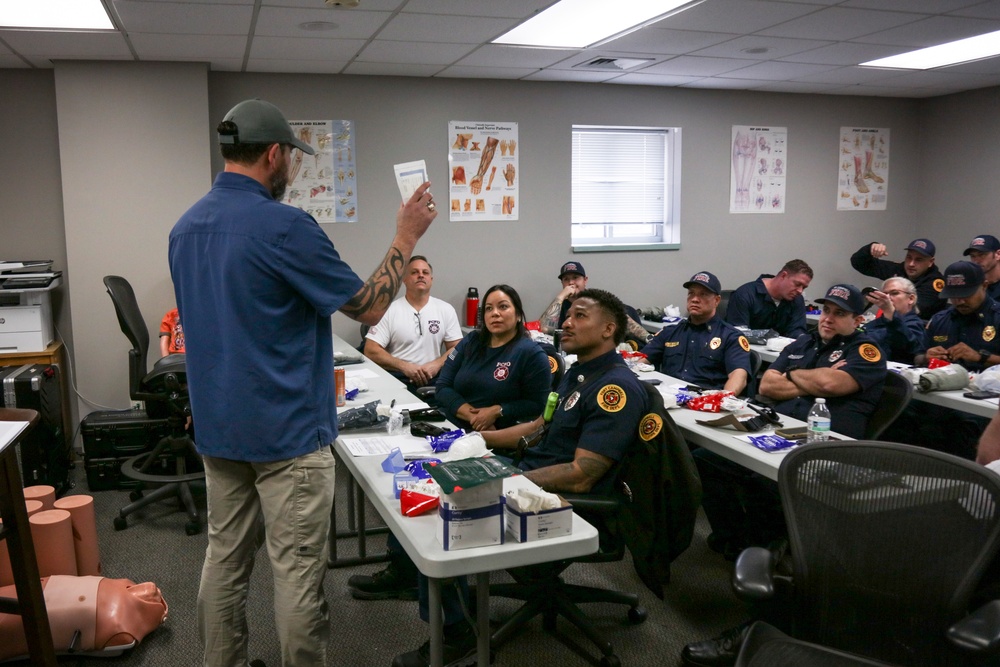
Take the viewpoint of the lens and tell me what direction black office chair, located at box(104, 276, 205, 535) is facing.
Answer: facing to the right of the viewer

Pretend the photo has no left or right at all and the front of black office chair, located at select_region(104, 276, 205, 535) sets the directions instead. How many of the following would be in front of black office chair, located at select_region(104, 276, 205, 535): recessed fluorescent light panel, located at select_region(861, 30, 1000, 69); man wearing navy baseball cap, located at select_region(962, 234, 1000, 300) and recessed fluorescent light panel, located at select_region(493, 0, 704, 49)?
3

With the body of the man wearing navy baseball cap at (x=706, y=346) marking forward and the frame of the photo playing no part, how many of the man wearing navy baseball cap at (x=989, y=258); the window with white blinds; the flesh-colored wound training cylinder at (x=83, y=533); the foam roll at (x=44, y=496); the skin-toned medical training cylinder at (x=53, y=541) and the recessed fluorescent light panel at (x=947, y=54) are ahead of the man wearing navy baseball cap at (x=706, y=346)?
3

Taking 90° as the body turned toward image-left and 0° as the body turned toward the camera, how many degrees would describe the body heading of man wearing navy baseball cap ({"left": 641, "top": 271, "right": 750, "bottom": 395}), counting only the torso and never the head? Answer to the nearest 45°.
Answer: approximately 45°

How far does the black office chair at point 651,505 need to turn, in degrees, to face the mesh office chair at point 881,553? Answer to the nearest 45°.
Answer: approximately 135° to its left

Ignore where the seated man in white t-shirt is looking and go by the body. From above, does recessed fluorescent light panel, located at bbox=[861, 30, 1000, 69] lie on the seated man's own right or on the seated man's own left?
on the seated man's own left

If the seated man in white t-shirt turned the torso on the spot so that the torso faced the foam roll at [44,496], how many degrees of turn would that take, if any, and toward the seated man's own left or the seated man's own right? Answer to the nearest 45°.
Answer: approximately 45° to the seated man's own right

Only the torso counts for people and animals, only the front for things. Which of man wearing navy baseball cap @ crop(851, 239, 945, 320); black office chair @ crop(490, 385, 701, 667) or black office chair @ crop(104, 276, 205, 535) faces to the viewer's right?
black office chair @ crop(104, 276, 205, 535)

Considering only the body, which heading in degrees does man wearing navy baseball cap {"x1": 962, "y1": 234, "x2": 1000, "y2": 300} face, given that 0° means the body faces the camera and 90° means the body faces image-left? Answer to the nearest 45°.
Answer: approximately 45°
